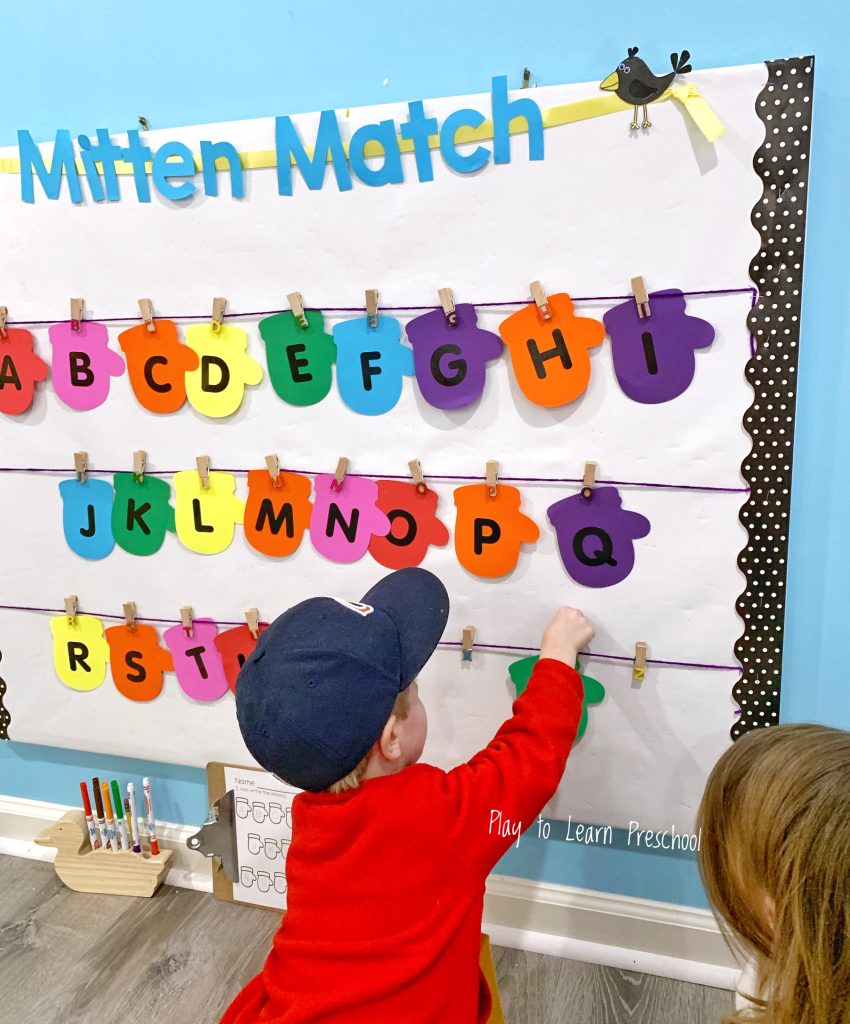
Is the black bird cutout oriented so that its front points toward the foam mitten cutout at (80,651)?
yes

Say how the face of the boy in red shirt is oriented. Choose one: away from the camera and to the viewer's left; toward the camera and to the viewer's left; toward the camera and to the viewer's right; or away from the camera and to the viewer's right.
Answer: away from the camera and to the viewer's right

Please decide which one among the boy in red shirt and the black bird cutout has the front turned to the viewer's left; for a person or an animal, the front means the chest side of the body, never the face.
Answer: the black bird cutout

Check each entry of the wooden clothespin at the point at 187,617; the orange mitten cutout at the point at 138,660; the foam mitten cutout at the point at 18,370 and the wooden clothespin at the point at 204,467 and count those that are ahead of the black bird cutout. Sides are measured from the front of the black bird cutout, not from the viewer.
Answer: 4

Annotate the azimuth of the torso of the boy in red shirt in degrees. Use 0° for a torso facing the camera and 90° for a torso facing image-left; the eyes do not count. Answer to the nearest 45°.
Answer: approximately 225°

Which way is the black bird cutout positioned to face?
to the viewer's left

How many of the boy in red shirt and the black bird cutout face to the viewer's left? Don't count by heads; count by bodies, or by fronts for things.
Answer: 1

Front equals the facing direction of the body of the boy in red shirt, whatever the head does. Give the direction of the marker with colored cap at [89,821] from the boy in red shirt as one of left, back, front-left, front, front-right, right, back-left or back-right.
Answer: left

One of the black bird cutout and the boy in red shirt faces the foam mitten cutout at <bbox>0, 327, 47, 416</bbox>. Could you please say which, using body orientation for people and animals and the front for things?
the black bird cutout
